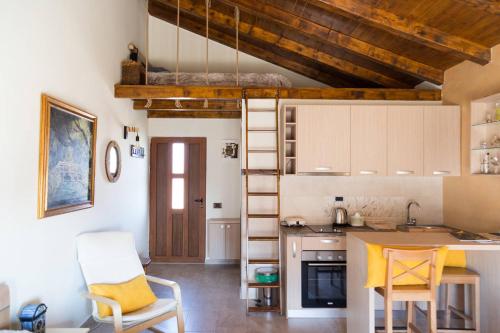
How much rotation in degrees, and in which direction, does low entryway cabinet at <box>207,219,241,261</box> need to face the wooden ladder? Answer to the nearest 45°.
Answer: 0° — it already faces it

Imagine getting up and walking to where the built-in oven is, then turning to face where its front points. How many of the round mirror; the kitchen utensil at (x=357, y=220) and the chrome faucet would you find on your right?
1

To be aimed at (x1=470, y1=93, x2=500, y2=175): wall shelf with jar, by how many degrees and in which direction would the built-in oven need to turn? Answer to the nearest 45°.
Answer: approximately 90° to its left

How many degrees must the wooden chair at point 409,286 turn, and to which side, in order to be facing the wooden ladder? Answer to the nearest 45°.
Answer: approximately 45° to its left
